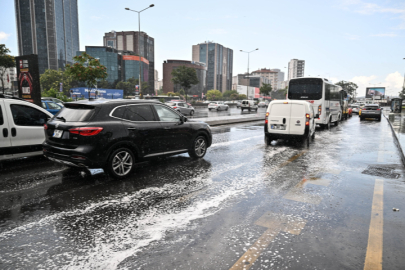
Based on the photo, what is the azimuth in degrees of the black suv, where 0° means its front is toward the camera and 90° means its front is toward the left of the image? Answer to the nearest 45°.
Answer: approximately 225°

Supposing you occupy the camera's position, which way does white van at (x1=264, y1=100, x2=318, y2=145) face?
facing away from the viewer

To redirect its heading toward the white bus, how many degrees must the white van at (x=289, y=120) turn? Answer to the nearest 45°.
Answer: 0° — it already faces it

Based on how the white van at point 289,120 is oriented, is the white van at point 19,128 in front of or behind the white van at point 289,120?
behind

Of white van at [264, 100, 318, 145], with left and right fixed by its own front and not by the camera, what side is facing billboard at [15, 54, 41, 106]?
left

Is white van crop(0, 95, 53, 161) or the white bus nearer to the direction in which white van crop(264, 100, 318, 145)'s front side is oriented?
the white bus
